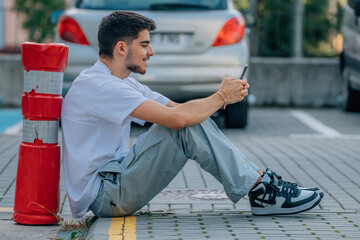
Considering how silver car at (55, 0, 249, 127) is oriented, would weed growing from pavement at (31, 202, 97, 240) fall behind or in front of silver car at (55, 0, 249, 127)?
behind

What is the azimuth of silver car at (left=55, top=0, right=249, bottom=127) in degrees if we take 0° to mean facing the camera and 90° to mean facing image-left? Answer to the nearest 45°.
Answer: approximately 180°

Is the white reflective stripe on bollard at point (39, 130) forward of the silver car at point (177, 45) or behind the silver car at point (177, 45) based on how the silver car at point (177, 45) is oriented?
behind

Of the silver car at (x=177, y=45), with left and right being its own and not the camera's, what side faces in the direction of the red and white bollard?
back
